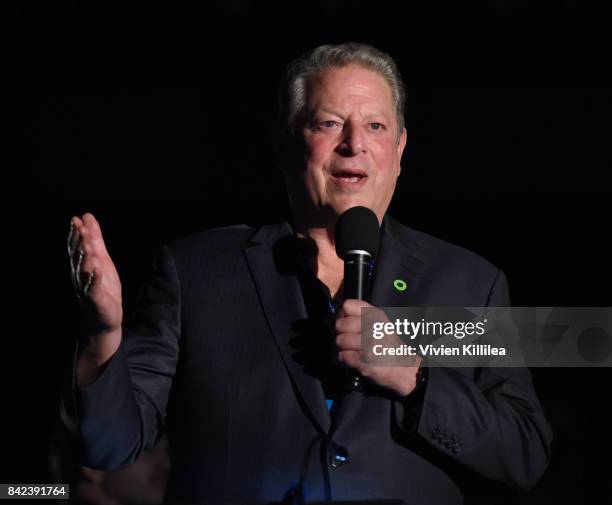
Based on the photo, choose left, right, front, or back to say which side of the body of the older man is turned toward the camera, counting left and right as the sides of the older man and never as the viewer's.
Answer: front
